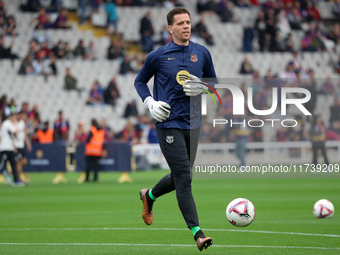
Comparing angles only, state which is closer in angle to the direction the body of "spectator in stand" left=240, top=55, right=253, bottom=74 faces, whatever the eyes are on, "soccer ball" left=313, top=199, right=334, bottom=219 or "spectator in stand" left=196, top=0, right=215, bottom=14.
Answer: the soccer ball

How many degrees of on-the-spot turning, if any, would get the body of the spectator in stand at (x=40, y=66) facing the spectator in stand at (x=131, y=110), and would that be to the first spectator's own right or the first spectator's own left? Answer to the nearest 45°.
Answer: approximately 90° to the first spectator's own left

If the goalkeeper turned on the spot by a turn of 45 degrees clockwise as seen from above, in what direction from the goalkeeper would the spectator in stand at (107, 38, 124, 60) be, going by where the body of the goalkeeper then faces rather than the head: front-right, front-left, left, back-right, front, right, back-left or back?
back

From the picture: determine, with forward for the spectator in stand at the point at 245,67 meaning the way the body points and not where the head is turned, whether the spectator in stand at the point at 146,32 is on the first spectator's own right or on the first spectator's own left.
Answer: on the first spectator's own right

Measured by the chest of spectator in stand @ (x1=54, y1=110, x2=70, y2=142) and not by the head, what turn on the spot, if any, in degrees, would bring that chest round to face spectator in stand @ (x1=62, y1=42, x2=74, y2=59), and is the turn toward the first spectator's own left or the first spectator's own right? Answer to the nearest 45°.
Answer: approximately 180°

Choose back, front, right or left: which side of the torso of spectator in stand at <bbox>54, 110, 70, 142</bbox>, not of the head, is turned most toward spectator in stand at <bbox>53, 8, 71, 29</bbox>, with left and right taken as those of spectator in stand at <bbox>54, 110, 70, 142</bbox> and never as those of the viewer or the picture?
back

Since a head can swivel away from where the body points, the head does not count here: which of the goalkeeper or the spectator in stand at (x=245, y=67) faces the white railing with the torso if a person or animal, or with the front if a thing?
the spectator in stand

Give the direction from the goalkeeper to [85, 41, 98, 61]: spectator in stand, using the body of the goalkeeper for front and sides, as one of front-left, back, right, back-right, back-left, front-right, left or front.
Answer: back-left

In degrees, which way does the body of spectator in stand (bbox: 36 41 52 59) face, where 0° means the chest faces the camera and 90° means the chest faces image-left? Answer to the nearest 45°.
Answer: approximately 0°

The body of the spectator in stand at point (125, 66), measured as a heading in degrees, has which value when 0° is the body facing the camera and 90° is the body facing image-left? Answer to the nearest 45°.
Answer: approximately 315°
